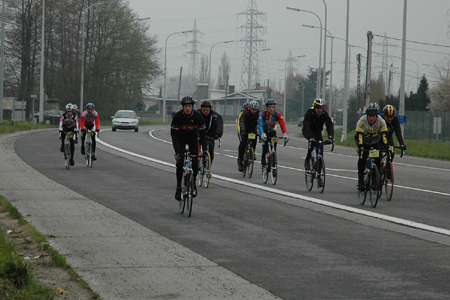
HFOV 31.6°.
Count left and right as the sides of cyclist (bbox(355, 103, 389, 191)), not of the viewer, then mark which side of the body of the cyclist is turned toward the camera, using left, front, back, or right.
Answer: front

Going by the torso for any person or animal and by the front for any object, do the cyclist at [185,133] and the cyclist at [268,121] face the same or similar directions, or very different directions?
same or similar directions

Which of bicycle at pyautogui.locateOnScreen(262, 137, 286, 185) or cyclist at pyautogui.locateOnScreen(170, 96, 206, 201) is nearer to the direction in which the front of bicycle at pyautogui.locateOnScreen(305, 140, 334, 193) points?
the cyclist

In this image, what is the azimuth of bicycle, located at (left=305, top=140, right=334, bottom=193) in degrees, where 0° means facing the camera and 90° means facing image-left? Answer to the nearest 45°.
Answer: approximately 315°

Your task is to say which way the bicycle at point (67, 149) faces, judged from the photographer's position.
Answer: facing the viewer

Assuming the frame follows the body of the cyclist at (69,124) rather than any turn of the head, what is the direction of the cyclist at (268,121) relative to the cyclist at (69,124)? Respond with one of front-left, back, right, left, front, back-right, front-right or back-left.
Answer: front-left

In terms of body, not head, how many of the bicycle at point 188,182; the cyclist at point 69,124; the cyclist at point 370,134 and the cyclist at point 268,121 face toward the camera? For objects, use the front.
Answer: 4

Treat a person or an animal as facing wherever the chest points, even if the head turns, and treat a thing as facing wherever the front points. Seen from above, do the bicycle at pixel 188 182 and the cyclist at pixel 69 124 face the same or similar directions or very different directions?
same or similar directions

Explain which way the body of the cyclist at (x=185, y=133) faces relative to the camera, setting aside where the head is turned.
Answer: toward the camera

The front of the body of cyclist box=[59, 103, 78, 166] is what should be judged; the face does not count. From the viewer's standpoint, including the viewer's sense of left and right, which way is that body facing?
facing the viewer

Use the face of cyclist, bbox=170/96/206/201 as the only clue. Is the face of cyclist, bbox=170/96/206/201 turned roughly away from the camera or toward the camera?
toward the camera

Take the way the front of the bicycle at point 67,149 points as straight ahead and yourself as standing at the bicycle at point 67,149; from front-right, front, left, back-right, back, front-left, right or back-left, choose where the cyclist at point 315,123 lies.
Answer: front-left

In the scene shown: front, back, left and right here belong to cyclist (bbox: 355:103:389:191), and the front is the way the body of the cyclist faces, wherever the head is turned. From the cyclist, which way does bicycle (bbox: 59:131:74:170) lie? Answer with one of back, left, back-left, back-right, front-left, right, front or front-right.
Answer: back-right

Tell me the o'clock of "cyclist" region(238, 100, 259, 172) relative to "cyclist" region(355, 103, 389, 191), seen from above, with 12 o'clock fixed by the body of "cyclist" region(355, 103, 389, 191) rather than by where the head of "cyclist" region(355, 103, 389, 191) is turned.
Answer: "cyclist" region(238, 100, 259, 172) is roughly at 5 o'clock from "cyclist" region(355, 103, 389, 191).

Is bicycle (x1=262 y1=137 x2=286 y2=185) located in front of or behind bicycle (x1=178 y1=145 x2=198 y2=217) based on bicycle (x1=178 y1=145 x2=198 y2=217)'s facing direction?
behind
